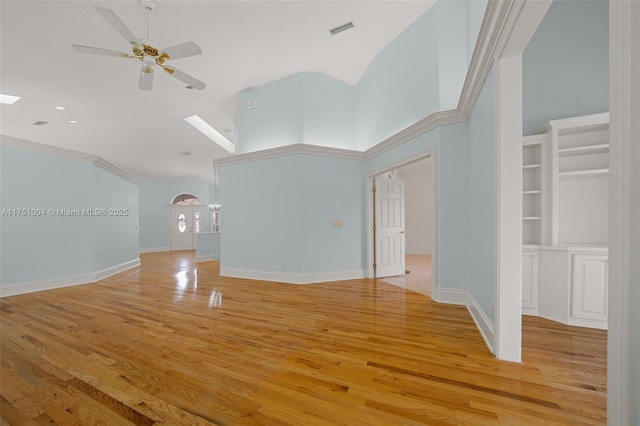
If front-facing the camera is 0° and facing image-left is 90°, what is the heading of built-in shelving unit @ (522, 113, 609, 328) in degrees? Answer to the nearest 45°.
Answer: approximately 45°

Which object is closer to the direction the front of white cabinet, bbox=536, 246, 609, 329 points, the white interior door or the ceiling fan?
the ceiling fan

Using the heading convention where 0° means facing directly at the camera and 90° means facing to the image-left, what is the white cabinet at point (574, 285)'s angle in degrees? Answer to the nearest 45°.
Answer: approximately 45°

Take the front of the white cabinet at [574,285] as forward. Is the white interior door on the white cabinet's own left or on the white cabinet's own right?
on the white cabinet's own right

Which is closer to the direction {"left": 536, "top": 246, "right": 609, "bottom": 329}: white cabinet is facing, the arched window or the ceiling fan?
the ceiling fan
